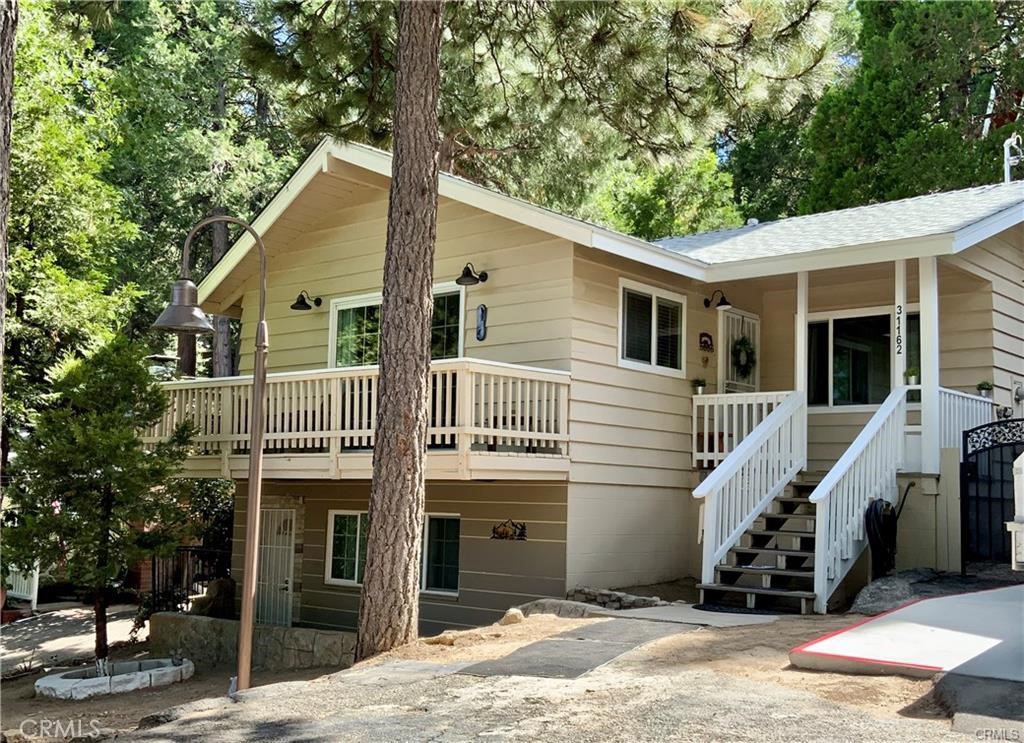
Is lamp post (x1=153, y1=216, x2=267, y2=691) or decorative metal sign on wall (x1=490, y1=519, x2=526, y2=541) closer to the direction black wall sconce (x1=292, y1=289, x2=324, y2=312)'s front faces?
the lamp post

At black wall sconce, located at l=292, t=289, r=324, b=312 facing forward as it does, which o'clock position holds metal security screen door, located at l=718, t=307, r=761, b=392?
The metal security screen door is roughly at 8 o'clock from the black wall sconce.

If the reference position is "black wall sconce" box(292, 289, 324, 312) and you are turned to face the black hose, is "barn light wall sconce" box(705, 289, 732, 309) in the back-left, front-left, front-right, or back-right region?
front-left

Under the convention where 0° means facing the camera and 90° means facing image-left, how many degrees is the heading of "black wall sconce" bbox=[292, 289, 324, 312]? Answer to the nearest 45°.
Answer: approximately 45°

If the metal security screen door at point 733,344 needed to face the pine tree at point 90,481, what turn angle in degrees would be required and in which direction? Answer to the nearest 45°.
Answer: approximately 90° to its right

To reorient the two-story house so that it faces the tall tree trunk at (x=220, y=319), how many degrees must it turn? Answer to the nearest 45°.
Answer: approximately 90° to its right

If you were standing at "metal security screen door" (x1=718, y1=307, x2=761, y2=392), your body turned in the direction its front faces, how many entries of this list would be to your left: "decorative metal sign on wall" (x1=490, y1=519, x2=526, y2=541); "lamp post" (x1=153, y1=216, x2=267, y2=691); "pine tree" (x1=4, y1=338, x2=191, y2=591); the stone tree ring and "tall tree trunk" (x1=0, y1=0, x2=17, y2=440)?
0

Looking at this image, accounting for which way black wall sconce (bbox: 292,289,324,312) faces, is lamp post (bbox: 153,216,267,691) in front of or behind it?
in front

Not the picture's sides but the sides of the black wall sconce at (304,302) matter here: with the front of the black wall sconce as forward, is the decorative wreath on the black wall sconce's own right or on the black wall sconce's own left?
on the black wall sconce's own left

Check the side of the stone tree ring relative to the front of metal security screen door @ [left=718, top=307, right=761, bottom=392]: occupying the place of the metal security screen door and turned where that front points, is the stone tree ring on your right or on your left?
on your right

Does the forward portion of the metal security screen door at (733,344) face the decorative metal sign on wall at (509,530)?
no
